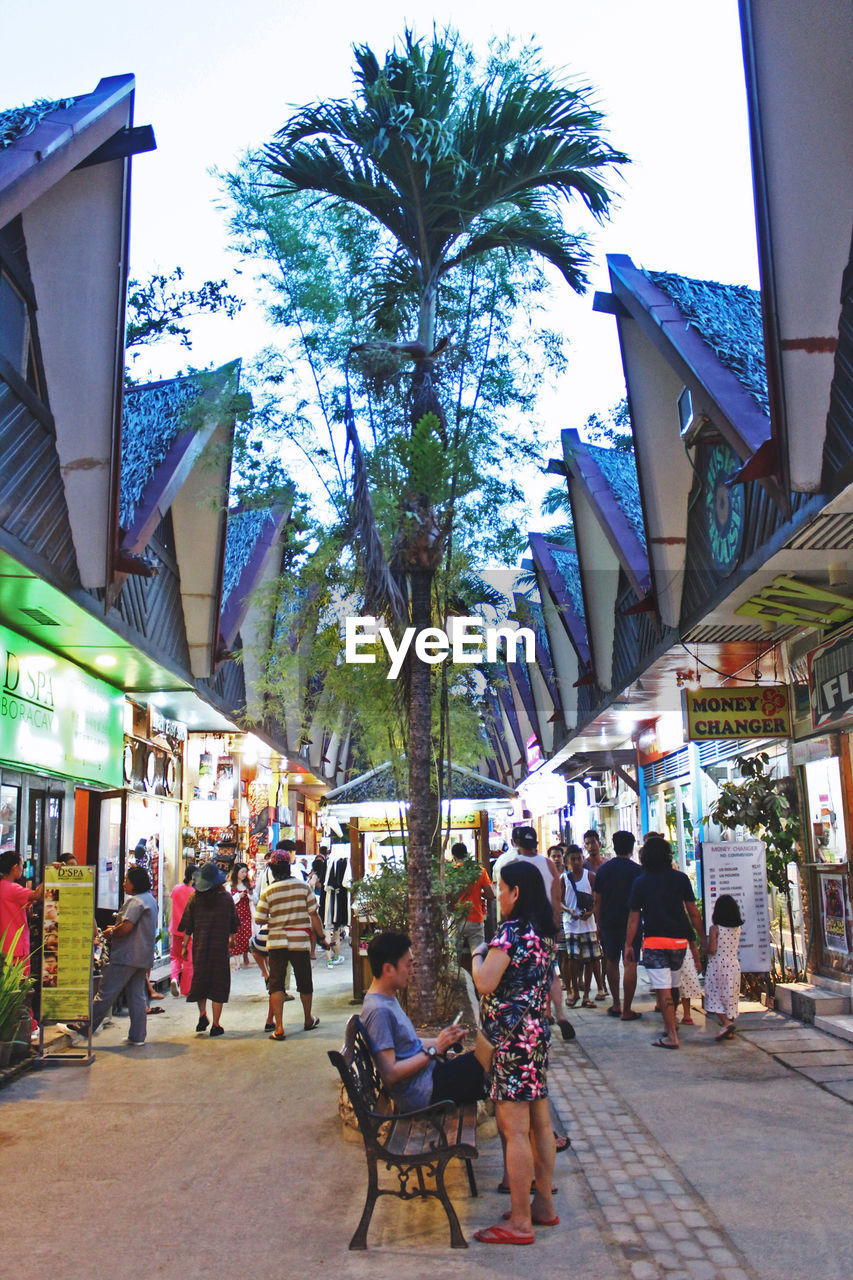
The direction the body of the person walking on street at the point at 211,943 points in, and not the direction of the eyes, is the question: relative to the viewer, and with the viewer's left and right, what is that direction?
facing away from the viewer

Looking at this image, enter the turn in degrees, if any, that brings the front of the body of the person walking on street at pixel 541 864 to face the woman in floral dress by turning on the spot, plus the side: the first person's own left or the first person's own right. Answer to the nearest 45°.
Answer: approximately 180°

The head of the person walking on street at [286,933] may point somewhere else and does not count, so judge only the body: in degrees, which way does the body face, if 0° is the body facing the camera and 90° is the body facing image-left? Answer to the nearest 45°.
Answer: approximately 180°

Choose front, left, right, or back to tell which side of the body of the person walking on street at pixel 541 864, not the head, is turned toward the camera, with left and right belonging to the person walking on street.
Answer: back

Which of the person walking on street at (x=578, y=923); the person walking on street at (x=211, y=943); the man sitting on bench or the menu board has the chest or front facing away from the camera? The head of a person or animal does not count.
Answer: the person walking on street at (x=211, y=943)

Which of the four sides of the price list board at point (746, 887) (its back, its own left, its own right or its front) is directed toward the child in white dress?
front

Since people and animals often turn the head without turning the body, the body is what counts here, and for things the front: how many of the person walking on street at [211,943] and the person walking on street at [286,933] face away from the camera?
2

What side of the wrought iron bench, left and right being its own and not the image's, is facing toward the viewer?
right

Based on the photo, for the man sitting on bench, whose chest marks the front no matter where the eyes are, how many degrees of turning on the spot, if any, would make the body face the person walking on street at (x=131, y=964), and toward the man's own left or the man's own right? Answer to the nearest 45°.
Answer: approximately 135° to the man's own left

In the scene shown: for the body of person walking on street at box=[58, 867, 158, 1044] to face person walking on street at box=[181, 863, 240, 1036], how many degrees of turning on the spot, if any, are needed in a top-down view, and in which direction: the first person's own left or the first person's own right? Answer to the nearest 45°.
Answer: approximately 135° to the first person's own right

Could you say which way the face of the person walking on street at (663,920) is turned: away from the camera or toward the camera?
away from the camera

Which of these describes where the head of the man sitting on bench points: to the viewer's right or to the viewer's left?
to the viewer's right

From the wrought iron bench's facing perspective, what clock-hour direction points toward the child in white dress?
The child in white dress is roughly at 10 o'clock from the wrought iron bench.

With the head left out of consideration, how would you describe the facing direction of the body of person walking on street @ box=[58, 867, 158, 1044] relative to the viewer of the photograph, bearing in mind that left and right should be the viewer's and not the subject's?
facing to the left of the viewer
